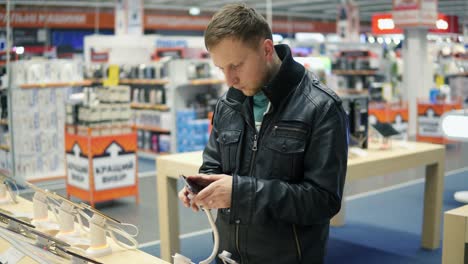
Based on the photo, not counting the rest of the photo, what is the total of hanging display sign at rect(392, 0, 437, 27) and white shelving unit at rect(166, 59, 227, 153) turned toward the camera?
2

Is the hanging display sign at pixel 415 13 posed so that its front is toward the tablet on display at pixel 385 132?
yes

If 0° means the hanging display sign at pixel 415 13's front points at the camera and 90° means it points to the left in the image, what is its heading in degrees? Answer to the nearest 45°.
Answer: approximately 0°

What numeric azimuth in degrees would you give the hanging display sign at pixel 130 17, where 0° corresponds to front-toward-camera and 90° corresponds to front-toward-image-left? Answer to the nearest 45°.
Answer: approximately 0°

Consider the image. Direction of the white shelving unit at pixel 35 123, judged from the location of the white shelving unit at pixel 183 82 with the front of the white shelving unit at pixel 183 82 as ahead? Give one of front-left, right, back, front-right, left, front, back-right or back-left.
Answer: front-right
